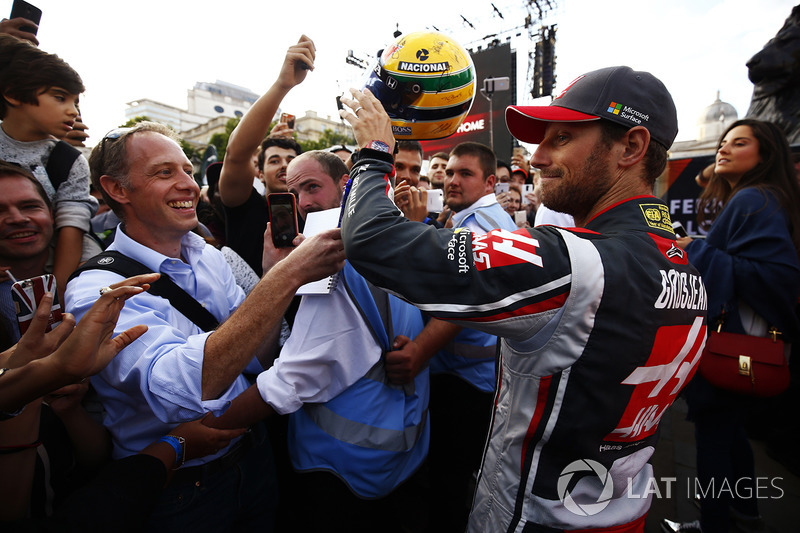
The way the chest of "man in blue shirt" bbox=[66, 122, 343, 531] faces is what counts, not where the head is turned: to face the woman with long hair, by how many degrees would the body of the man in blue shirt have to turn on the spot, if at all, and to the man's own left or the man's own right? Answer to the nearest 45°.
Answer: approximately 45° to the man's own left

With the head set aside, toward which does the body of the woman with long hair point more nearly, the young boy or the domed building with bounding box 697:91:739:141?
the young boy

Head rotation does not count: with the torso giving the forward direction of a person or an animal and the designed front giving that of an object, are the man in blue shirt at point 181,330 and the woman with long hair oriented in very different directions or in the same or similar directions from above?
very different directions

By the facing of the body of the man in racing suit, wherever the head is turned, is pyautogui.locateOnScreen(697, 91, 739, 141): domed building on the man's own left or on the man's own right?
on the man's own right

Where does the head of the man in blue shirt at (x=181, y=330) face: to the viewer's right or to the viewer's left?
to the viewer's right

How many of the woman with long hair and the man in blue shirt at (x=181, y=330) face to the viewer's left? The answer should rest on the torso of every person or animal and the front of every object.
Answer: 1

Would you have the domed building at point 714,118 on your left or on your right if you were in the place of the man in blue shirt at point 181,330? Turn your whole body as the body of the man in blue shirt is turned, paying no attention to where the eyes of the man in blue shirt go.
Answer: on your left

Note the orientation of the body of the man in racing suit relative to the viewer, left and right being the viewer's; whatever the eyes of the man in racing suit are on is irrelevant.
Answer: facing away from the viewer and to the left of the viewer

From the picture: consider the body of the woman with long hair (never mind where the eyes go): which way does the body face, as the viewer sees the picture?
to the viewer's left

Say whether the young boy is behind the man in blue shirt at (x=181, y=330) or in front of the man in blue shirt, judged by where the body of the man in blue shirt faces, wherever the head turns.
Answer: behind
